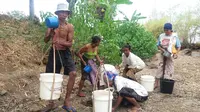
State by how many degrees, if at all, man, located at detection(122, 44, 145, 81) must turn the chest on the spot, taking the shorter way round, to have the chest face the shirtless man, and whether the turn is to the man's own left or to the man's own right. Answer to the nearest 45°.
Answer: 0° — they already face them

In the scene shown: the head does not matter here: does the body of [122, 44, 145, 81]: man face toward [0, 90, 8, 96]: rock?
yes

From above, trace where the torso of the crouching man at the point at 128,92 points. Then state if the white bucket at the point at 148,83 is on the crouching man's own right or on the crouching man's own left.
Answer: on the crouching man's own right

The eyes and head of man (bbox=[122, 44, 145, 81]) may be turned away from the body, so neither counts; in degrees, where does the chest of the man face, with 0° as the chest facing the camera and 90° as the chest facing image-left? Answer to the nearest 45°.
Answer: approximately 45°

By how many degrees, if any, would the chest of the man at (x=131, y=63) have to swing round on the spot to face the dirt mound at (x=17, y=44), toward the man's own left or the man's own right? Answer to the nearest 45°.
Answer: approximately 45° to the man's own right

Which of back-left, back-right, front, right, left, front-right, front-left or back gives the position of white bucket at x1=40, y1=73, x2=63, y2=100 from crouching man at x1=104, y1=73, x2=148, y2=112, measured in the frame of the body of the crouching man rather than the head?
front-left

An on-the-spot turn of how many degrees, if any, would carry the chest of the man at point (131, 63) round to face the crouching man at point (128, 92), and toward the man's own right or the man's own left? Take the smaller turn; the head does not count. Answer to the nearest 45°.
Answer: approximately 45° to the man's own left
